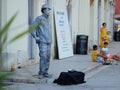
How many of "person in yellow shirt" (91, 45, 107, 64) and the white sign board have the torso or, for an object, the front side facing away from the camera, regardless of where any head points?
0

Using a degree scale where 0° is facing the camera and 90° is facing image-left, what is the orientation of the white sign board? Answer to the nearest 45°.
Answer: approximately 315°

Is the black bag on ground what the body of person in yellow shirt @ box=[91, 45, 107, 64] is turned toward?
no

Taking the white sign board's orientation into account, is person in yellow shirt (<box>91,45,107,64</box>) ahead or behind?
ahead

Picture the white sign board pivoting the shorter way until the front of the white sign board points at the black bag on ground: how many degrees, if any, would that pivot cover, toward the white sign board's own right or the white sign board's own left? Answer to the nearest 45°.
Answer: approximately 45° to the white sign board's own right
